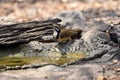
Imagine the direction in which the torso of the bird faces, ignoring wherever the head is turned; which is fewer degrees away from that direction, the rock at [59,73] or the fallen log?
the fallen log

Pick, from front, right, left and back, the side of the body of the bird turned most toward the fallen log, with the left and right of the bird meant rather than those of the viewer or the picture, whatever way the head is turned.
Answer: front

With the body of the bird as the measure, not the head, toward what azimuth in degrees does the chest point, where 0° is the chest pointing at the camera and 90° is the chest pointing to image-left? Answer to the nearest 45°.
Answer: approximately 90°

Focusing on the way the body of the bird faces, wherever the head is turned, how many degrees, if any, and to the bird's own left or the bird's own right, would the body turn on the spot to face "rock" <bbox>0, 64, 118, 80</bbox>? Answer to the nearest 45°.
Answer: approximately 90° to the bird's own left
